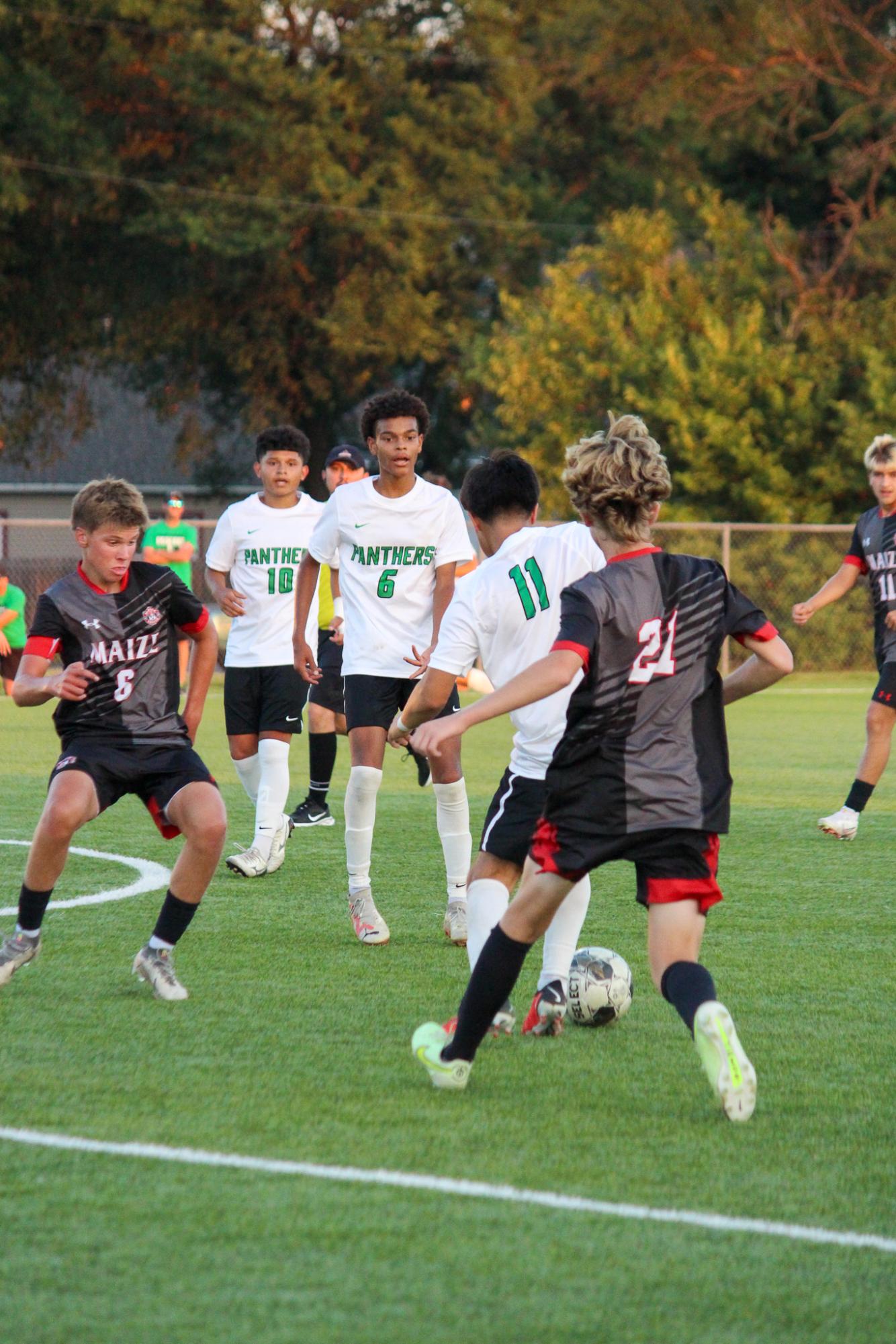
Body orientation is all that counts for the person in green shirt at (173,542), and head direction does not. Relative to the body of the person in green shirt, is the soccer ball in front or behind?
in front

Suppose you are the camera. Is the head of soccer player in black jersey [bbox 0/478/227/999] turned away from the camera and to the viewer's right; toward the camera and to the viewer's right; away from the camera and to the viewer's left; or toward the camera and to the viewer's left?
toward the camera and to the viewer's right

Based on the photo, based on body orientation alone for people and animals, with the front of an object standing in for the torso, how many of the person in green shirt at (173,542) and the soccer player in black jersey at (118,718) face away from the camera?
0

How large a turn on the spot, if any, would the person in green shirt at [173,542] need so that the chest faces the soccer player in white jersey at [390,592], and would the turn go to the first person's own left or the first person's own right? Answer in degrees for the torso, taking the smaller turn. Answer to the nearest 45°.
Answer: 0° — they already face them

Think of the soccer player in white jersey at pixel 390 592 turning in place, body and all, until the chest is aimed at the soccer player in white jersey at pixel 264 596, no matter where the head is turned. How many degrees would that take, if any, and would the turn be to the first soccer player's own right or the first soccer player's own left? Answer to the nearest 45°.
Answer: approximately 180°

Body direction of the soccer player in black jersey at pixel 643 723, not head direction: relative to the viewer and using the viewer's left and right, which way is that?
facing away from the viewer

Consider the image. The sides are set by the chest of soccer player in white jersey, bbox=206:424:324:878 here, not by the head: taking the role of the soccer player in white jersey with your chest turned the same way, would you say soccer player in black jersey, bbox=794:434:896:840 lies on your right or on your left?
on your left

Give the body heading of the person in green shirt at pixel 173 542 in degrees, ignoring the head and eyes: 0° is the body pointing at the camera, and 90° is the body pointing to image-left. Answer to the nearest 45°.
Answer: approximately 0°

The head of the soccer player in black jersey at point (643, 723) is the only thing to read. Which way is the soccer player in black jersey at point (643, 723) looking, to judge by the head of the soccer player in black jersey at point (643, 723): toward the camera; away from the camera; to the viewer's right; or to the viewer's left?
away from the camera

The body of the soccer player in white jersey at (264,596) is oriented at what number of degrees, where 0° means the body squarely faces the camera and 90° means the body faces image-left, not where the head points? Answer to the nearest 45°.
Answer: approximately 0°

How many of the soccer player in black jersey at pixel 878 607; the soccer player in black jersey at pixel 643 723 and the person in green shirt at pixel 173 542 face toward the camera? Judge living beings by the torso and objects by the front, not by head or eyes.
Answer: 2

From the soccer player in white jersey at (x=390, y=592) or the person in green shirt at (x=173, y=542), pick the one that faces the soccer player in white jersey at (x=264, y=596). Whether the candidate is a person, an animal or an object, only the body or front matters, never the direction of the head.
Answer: the person in green shirt
